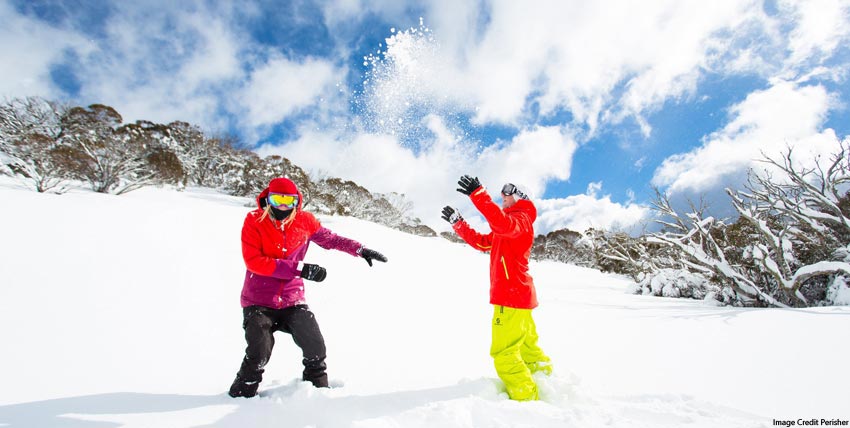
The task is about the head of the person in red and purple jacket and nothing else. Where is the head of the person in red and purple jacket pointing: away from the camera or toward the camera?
toward the camera

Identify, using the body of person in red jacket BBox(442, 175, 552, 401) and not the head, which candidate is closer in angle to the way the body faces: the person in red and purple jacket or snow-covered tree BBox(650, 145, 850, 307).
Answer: the person in red and purple jacket

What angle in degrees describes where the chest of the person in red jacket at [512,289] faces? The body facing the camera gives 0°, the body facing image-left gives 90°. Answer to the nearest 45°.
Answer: approximately 90°

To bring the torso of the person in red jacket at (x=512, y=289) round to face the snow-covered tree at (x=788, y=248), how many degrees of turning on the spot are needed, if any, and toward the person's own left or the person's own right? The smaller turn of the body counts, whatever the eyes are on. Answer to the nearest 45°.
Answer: approximately 135° to the person's own right

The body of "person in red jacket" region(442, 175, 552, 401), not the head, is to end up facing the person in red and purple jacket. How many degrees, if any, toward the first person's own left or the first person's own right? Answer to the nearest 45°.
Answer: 0° — they already face them

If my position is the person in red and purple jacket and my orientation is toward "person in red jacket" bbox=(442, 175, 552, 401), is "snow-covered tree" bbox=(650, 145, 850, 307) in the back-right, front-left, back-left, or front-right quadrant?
front-left
